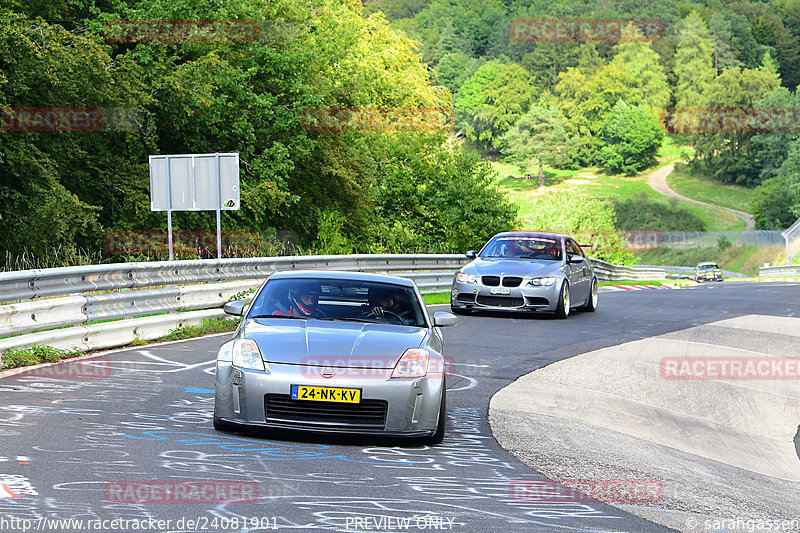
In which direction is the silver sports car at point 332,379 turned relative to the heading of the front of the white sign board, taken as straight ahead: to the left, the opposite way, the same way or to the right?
the opposite way

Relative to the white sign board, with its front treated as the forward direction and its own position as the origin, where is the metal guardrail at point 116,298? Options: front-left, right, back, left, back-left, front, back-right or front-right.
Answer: back

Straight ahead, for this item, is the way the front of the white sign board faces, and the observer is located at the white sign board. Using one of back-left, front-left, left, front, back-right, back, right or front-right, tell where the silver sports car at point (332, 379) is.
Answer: back

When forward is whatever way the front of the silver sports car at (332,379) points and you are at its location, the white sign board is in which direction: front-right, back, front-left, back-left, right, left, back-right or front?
back

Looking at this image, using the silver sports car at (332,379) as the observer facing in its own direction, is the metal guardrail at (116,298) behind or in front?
behind

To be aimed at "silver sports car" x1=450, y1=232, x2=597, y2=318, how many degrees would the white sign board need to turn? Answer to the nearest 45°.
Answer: approximately 90° to its right

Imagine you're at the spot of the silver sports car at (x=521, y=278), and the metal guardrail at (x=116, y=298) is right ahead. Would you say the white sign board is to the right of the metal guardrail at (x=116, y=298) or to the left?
right

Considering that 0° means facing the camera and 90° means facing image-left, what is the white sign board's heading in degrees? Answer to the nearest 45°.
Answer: approximately 180°

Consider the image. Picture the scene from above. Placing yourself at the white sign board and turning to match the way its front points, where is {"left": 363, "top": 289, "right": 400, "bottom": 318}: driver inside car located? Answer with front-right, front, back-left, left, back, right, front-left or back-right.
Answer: back

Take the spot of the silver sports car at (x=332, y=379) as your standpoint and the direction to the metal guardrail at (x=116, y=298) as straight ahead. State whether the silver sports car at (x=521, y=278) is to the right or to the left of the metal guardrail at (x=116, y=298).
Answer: right

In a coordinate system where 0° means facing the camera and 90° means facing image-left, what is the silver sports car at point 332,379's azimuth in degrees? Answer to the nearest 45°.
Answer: approximately 0°

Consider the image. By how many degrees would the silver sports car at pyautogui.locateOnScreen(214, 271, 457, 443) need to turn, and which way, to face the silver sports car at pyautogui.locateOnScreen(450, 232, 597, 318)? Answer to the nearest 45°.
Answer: approximately 180°
